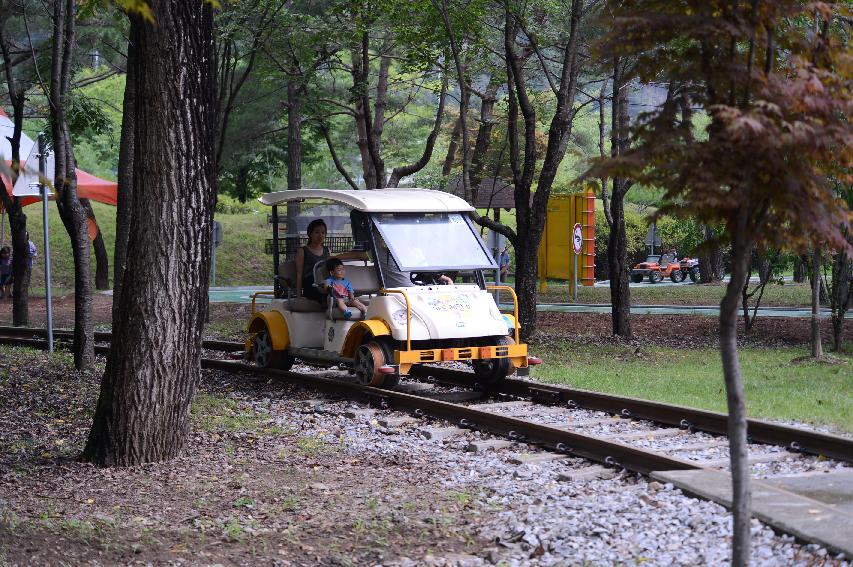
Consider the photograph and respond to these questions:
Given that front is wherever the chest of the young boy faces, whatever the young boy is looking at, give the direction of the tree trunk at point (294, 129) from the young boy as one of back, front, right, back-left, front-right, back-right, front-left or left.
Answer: back-left

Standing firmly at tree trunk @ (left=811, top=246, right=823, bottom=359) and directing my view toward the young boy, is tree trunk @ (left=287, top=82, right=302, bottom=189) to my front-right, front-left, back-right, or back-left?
front-right

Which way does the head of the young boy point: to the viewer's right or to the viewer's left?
to the viewer's right

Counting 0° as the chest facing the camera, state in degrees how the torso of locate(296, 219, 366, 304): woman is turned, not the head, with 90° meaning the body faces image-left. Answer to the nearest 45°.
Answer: approximately 315°

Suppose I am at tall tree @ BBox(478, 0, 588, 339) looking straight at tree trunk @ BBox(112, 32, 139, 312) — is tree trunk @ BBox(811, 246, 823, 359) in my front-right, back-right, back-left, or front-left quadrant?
back-left

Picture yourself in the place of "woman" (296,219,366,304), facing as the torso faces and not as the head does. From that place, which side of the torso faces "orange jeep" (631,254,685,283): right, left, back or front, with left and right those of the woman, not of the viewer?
left

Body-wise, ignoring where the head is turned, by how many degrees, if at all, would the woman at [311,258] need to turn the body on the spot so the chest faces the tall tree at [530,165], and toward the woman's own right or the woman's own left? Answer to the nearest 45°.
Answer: approximately 90° to the woman's own left

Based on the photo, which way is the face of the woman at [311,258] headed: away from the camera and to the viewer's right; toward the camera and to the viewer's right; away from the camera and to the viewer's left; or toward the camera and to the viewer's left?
toward the camera and to the viewer's right

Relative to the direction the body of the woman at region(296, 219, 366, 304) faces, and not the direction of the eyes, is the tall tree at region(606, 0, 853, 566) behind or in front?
in front

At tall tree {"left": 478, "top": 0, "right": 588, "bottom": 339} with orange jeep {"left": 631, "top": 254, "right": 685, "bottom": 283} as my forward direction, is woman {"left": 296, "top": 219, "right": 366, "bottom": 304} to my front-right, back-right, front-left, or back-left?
back-left

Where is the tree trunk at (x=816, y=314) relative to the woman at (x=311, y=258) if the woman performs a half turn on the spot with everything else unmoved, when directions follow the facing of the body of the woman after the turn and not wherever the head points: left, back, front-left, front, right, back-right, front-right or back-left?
back-right

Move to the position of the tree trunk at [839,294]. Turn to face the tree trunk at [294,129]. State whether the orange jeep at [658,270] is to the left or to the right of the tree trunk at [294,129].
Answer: right
